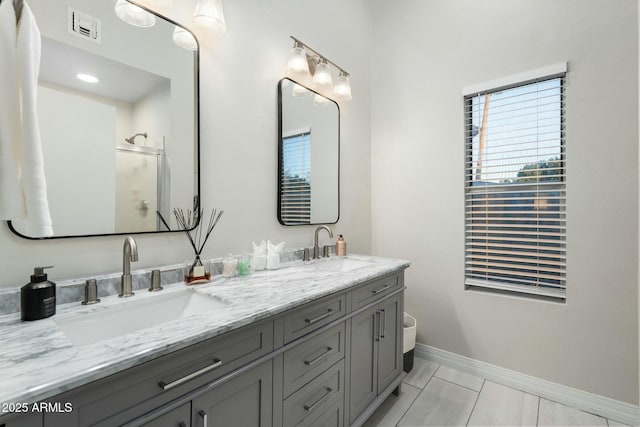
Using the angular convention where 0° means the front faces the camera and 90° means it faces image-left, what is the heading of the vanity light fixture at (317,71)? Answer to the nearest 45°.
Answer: approximately 315°

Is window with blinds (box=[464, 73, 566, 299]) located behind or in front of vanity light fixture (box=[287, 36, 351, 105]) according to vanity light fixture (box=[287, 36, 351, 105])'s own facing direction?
in front

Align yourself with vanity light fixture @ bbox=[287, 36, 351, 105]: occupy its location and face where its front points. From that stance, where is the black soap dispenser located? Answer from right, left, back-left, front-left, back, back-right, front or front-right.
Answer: right

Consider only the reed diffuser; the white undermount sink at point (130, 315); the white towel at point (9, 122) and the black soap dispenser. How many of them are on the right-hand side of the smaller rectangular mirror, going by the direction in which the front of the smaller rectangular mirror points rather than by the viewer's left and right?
4

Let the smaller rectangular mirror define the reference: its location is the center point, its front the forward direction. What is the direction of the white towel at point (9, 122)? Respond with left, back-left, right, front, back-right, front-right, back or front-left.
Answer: right

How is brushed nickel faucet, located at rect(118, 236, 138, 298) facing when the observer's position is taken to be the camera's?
facing the viewer and to the right of the viewer

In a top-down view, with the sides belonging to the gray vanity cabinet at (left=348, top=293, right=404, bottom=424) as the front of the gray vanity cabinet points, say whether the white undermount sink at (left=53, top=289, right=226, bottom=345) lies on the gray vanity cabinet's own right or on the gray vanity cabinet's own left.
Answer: on the gray vanity cabinet's own right

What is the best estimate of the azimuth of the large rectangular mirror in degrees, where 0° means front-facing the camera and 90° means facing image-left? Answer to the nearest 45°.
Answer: approximately 315°

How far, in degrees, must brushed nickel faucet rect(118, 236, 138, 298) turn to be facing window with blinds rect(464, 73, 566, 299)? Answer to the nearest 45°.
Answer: approximately 45° to its left

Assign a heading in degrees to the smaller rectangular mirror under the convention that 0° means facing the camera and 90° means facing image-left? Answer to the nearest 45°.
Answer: approximately 315°

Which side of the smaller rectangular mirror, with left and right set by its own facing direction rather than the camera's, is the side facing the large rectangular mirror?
right

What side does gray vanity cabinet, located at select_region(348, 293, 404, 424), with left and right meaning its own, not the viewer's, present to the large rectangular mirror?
right
